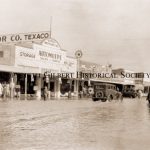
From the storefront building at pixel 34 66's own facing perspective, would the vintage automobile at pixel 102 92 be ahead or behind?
ahead

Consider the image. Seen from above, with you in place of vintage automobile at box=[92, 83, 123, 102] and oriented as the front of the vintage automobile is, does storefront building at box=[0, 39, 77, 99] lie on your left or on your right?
on your left

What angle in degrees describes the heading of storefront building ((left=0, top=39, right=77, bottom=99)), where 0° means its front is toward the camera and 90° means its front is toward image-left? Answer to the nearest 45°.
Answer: approximately 315°
